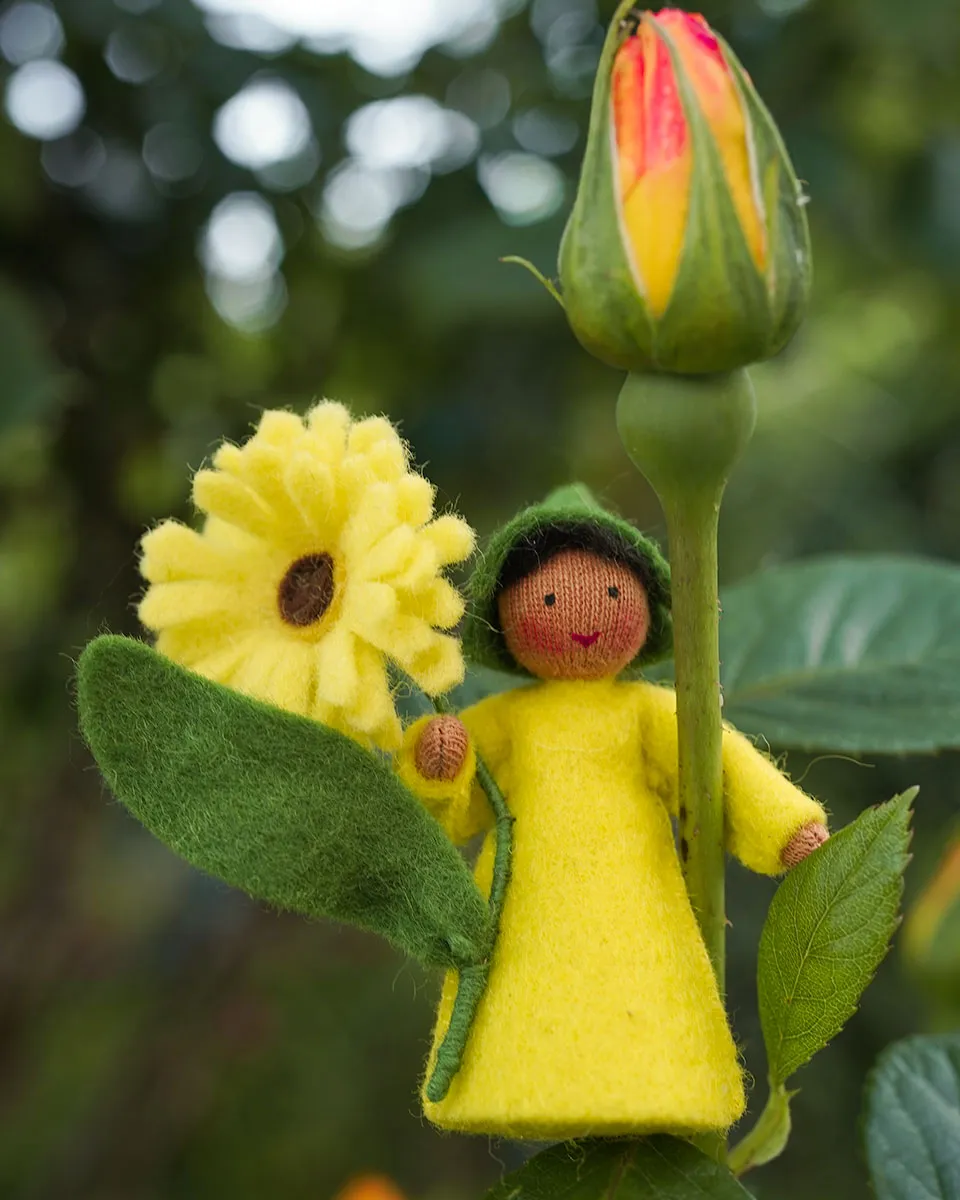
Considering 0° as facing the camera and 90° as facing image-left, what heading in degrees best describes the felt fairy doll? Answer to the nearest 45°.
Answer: approximately 0°
